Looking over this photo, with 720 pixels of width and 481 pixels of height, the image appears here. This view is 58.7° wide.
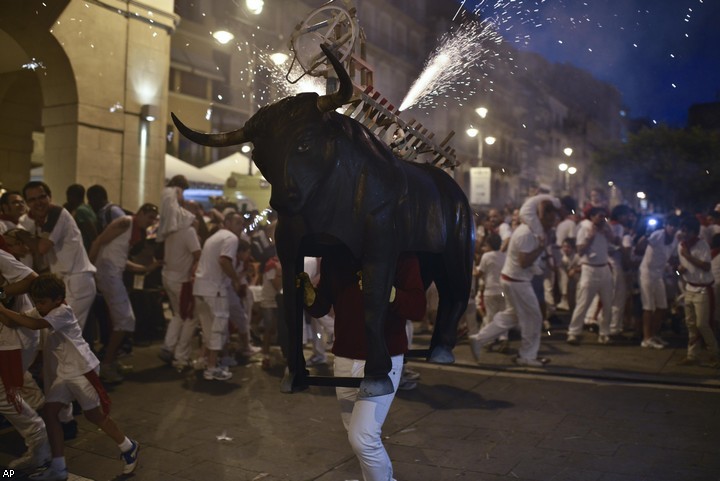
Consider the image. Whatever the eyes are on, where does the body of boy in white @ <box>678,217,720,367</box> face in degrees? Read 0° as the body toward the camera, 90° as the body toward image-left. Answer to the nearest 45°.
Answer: approximately 45°

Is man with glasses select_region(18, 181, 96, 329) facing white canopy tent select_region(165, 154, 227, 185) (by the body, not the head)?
no

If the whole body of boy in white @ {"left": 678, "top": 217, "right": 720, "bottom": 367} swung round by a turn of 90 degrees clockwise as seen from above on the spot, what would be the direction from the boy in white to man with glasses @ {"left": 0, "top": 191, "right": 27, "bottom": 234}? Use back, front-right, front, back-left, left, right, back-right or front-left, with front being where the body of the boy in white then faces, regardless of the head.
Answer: left

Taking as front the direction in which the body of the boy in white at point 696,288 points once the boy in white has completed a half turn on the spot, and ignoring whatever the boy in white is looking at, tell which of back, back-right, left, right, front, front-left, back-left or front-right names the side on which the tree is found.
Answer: front-left

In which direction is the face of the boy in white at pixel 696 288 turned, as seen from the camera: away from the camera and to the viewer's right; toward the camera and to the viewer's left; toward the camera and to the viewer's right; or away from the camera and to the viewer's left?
toward the camera and to the viewer's left

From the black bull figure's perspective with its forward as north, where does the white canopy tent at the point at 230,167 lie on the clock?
The white canopy tent is roughly at 4 o'clock from the black bull figure.

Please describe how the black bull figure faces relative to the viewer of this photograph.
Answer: facing the viewer and to the left of the viewer

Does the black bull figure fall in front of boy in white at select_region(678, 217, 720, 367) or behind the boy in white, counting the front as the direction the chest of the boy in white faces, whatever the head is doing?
in front

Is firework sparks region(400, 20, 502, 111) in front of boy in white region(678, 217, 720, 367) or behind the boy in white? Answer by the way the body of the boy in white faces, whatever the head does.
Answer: in front

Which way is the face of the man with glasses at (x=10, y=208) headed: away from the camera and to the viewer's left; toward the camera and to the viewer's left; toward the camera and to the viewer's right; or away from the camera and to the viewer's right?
toward the camera and to the viewer's right
